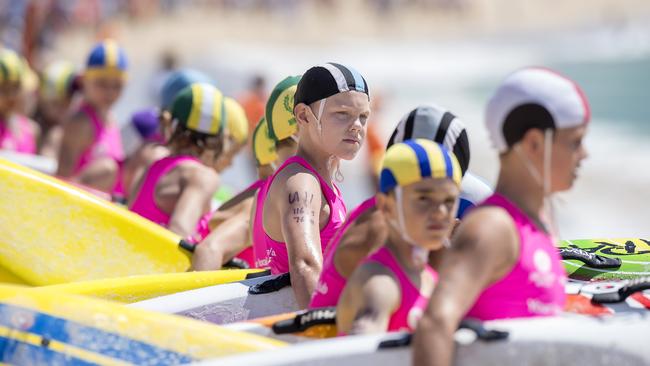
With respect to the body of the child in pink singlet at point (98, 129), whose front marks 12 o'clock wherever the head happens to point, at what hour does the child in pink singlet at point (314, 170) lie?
the child in pink singlet at point (314, 170) is roughly at 1 o'clock from the child in pink singlet at point (98, 129).

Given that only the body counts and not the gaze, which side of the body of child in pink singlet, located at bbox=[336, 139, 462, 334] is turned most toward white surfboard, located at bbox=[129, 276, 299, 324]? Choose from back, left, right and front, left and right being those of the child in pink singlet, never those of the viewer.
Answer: back

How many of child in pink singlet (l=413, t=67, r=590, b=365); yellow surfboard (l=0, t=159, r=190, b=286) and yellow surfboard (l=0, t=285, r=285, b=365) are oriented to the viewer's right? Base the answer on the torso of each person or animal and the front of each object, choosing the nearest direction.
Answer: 3

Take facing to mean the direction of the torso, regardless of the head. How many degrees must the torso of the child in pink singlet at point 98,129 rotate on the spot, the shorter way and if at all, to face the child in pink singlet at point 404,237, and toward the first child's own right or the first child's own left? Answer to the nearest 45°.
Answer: approximately 45° to the first child's own right

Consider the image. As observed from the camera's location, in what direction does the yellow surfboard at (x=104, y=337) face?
facing to the right of the viewer

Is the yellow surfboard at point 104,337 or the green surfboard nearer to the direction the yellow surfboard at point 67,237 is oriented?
the green surfboard

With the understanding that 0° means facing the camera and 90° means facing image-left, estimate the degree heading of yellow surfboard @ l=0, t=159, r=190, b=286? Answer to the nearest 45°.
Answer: approximately 270°

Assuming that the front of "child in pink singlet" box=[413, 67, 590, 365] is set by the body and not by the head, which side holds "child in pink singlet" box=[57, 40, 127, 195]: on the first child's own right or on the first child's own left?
on the first child's own left

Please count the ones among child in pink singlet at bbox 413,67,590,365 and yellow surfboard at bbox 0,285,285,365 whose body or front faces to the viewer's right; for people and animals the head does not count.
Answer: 2

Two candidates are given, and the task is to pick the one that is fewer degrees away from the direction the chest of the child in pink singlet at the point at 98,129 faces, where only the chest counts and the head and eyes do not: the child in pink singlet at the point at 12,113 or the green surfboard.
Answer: the green surfboard

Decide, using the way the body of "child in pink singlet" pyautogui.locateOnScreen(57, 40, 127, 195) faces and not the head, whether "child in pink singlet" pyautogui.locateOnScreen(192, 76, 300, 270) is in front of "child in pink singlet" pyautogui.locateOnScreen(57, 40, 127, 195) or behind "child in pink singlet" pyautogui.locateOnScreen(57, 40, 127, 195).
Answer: in front

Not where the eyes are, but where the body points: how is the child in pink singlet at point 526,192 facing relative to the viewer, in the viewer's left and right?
facing to the right of the viewer
